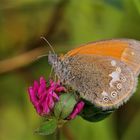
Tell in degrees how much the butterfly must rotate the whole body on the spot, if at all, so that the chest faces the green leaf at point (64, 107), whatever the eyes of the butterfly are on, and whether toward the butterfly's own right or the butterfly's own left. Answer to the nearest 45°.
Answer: approximately 45° to the butterfly's own left

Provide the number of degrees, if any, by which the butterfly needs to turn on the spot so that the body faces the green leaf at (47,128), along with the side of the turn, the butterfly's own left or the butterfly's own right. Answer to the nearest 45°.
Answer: approximately 45° to the butterfly's own left

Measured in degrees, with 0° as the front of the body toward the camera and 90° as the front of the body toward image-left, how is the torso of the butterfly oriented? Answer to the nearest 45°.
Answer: approximately 90°
